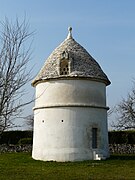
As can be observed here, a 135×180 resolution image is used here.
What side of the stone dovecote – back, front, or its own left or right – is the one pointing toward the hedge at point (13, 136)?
back

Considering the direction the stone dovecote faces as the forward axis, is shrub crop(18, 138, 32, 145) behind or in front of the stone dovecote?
behind

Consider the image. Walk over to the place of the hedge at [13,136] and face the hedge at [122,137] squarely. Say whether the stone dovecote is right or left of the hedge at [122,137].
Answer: right

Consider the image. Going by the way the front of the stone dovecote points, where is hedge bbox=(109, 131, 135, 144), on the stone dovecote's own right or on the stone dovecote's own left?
on the stone dovecote's own left

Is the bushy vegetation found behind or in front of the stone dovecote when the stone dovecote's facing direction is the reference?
behind
